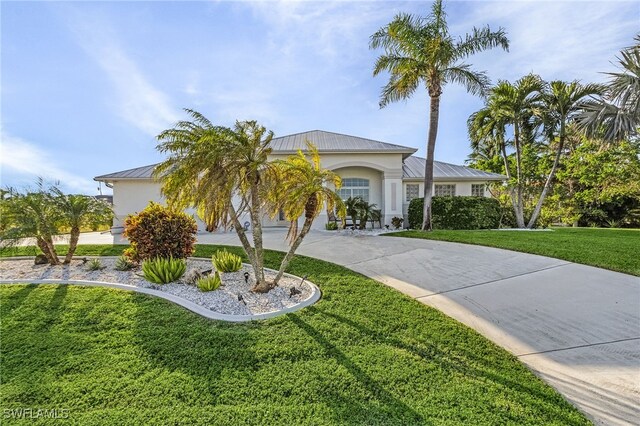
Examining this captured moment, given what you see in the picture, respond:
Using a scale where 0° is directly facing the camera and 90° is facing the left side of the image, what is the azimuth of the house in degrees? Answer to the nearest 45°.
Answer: approximately 0°

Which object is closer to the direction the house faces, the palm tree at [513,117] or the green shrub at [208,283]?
the green shrub

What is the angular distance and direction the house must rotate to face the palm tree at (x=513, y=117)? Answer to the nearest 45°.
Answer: approximately 90° to its left

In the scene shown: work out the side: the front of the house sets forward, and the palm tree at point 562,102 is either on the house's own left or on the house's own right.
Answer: on the house's own left

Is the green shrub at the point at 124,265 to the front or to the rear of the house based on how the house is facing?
to the front

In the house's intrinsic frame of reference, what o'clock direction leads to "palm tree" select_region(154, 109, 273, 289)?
The palm tree is roughly at 1 o'clock from the house.

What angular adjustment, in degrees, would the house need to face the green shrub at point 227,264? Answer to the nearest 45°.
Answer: approximately 45° to its right

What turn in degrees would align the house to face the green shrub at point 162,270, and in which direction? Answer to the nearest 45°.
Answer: approximately 45° to its right

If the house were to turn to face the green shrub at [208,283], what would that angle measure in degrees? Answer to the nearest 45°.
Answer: approximately 45° to its right

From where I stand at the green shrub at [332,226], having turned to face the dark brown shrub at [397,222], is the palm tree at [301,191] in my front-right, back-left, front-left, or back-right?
back-right
